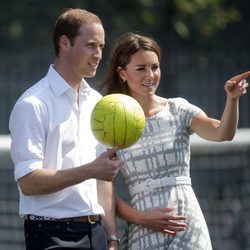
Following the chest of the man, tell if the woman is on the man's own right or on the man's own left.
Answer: on the man's own left

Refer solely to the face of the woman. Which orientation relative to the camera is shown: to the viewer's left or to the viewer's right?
to the viewer's right

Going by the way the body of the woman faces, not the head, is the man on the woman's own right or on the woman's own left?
on the woman's own right

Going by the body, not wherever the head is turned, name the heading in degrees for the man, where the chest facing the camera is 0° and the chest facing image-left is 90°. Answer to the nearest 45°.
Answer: approximately 315°
